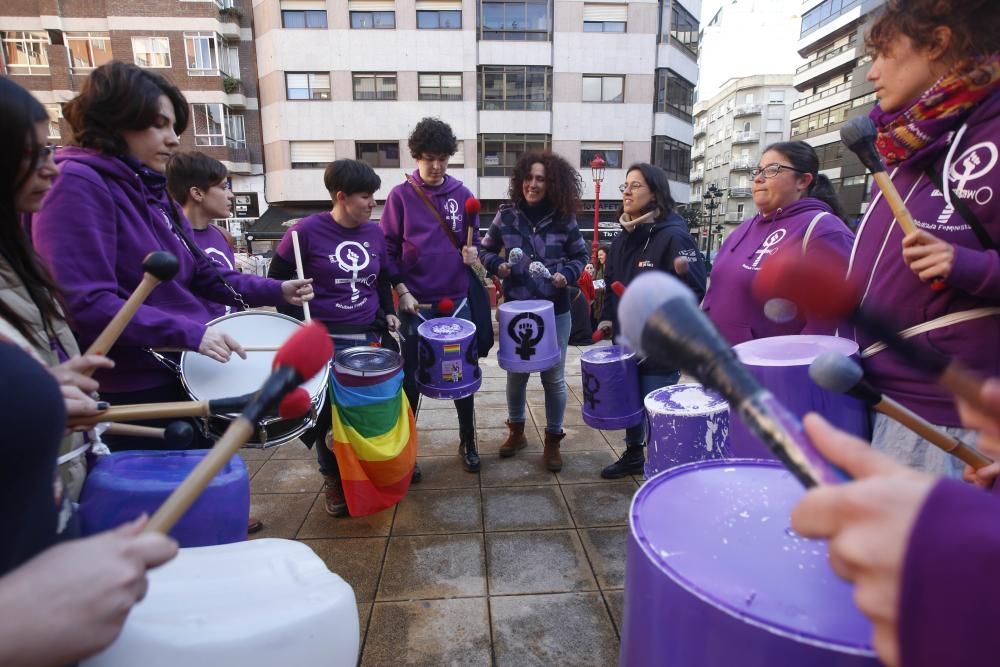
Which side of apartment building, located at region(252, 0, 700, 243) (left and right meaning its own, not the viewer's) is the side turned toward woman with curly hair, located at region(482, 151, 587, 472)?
front

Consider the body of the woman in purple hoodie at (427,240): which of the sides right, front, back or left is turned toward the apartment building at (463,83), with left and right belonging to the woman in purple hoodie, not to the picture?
back

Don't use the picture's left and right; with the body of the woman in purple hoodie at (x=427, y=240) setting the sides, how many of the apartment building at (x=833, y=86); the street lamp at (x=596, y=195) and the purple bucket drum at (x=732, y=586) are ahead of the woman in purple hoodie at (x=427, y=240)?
1

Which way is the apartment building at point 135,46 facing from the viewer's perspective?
toward the camera

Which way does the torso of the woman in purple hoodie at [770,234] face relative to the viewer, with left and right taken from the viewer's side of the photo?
facing the viewer and to the left of the viewer

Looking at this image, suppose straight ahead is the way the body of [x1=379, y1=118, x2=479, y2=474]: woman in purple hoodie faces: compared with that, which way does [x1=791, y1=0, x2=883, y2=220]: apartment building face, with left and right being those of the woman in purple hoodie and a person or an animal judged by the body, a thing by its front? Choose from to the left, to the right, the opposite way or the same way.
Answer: to the right

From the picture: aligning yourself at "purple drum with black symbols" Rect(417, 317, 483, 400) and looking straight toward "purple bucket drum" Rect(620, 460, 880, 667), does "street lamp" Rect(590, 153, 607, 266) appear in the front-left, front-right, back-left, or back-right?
back-left

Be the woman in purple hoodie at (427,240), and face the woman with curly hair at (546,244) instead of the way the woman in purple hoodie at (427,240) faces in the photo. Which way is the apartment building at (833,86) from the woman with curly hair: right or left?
left

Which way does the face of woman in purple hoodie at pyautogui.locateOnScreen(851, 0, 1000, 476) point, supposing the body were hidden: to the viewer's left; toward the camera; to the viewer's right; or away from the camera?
to the viewer's left

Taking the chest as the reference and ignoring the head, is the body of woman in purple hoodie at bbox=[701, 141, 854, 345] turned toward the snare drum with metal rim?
yes

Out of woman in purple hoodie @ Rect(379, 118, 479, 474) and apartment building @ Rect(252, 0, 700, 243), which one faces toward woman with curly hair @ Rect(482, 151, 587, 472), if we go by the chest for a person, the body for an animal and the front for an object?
the apartment building

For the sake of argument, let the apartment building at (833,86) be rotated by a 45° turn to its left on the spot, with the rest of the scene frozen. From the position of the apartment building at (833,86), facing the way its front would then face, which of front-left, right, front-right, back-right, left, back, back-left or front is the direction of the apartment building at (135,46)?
front-right

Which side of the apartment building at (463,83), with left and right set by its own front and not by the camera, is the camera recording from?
front

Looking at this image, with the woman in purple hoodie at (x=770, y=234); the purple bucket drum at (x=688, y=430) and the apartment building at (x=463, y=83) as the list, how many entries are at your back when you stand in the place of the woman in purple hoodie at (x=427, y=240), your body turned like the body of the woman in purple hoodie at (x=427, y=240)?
1

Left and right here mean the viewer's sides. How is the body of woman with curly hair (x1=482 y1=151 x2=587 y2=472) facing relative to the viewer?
facing the viewer

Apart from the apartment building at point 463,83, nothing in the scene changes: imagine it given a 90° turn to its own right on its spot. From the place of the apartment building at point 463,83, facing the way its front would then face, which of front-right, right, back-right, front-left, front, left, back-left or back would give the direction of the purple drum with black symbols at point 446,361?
left

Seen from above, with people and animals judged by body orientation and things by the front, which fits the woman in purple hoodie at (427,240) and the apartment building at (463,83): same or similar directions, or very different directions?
same or similar directions

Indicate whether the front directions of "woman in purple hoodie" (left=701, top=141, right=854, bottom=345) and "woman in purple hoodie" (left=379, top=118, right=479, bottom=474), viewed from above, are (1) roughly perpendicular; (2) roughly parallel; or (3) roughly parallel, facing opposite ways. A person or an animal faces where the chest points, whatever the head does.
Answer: roughly perpendicular

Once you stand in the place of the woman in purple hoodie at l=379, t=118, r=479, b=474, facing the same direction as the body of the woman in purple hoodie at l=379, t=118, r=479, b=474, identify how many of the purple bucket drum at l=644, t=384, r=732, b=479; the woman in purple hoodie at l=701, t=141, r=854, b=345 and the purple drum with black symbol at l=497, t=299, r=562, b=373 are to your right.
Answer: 0

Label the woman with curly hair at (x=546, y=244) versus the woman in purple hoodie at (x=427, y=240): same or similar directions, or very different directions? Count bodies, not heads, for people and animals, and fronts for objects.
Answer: same or similar directions
